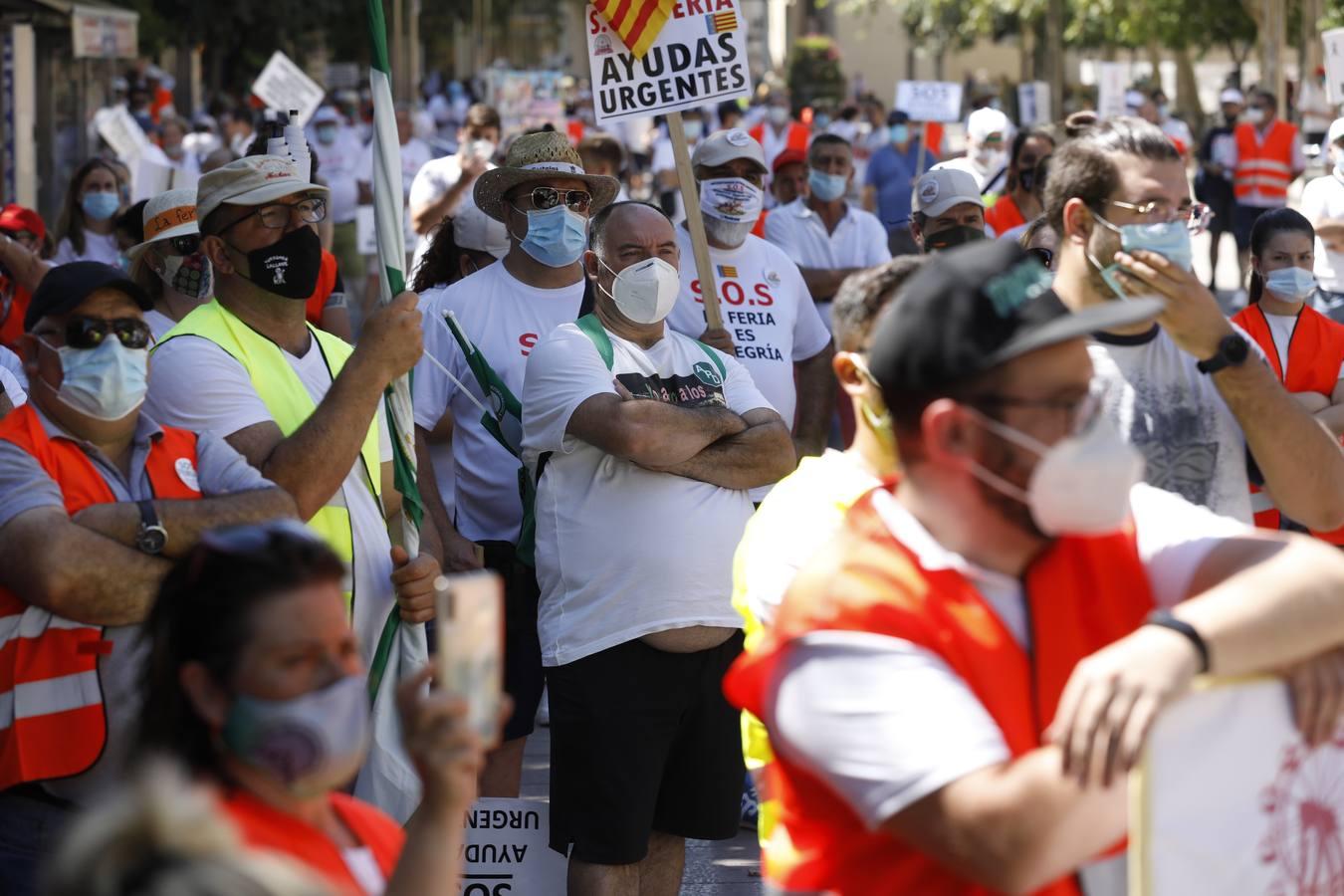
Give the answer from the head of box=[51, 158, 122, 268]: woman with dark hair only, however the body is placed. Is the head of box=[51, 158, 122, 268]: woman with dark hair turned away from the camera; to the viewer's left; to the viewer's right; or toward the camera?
toward the camera

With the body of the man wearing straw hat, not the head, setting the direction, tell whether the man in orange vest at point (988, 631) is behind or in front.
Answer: in front

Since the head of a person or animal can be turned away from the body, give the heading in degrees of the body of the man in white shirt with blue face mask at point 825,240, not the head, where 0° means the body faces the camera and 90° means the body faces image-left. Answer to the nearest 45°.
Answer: approximately 0°

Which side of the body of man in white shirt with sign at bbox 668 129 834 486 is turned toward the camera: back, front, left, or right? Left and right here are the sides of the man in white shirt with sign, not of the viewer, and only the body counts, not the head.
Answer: front

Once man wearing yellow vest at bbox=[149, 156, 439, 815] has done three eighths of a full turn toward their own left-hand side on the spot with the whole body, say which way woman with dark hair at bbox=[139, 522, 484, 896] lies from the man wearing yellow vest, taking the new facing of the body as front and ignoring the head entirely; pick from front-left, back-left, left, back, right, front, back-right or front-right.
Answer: back

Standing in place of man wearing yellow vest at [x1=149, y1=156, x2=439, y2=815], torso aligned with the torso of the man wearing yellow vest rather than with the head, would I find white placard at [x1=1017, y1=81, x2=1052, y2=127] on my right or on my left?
on my left

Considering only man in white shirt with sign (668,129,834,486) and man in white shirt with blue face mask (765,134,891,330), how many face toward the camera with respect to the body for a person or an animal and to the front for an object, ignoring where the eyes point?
2

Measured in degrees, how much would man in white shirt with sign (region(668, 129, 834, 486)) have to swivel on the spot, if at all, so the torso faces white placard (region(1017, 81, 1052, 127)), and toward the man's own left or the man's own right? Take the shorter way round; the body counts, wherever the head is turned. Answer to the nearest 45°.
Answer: approximately 180°
